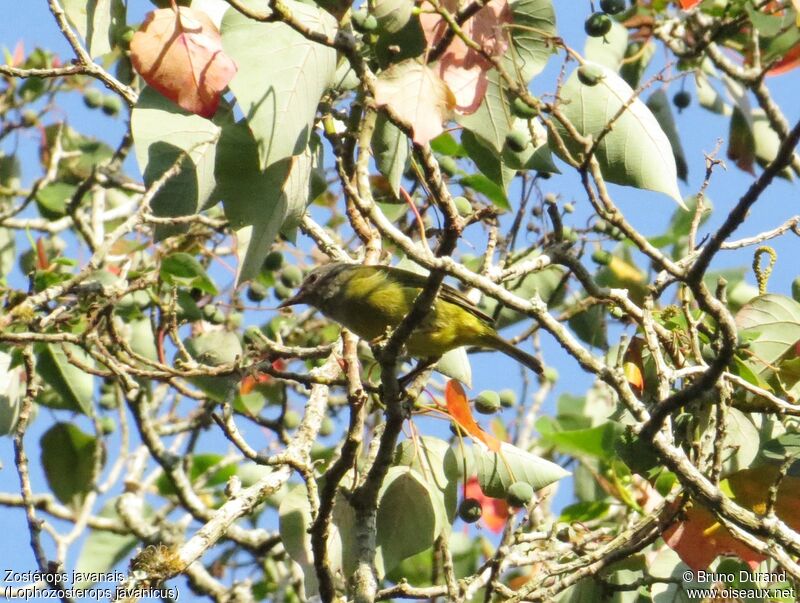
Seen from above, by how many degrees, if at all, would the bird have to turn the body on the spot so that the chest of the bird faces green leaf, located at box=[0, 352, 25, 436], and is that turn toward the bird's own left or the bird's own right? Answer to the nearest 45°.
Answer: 0° — it already faces it

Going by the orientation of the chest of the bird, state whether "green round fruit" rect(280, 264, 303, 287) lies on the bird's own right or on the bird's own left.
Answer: on the bird's own right

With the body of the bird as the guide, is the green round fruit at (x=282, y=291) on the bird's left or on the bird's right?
on the bird's right

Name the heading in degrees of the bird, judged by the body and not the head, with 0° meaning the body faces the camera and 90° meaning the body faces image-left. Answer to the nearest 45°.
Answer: approximately 90°

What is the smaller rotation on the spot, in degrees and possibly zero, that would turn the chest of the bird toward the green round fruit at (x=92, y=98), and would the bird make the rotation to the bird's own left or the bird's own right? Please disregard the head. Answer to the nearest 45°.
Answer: approximately 45° to the bird's own right

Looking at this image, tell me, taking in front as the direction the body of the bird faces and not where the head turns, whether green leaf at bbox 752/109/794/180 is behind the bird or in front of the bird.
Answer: behind
